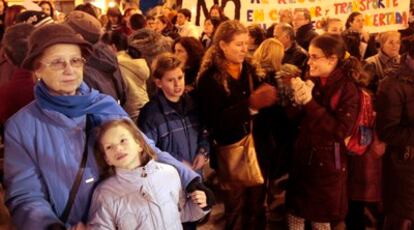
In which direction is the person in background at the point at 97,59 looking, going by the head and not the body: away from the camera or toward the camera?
away from the camera

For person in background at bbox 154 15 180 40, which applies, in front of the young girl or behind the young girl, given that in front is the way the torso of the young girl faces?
behind

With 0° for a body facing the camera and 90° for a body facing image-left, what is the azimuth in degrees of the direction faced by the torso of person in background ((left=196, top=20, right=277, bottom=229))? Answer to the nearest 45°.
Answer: approximately 315°

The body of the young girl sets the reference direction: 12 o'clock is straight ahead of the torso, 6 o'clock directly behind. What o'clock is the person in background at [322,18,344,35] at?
The person in background is roughly at 7 o'clock from the young girl.

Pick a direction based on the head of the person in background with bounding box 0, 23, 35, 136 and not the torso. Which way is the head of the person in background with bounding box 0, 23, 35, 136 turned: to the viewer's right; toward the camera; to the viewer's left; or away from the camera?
away from the camera

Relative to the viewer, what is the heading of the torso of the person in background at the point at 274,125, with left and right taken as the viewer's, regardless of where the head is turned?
facing away from the viewer

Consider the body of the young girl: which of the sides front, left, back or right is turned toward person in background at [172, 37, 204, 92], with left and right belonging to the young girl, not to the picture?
back

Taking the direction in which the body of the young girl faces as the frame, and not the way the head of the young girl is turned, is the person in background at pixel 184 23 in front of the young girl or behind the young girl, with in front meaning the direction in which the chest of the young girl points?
behind

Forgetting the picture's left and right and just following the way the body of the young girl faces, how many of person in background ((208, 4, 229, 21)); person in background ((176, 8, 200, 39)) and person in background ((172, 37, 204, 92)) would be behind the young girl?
3

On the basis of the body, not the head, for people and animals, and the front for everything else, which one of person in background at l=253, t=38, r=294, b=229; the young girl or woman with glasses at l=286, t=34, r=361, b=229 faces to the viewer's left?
the woman with glasses
